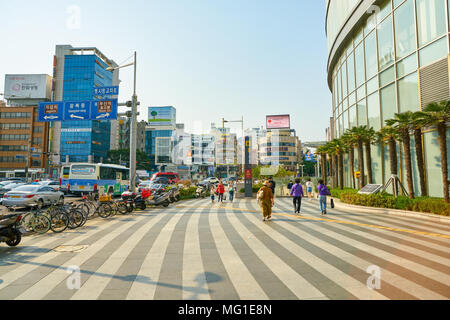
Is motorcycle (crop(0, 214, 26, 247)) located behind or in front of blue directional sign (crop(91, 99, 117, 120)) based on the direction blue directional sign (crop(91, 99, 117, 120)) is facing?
in front

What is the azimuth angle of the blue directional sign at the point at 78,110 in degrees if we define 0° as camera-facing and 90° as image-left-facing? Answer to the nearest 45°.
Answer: approximately 0°

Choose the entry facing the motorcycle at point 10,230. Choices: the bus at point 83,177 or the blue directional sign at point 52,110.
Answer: the blue directional sign

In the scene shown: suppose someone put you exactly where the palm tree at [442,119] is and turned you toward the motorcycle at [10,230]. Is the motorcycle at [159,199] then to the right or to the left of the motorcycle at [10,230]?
right

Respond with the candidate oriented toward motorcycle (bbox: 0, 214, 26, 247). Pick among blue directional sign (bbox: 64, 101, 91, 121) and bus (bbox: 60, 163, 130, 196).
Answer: the blue directional sign

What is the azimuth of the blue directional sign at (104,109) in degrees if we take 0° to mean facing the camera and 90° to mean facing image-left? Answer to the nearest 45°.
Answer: approximately 0°

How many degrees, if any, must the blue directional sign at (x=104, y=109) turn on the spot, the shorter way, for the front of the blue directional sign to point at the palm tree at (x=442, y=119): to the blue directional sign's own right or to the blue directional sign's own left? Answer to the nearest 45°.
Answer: approximately 45° to the blue directional sign's own left

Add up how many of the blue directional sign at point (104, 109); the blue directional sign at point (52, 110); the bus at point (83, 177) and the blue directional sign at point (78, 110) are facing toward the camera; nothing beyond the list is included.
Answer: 3

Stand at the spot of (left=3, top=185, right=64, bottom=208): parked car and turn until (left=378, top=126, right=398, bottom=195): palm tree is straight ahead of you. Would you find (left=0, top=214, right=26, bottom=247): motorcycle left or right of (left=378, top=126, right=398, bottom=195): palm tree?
right

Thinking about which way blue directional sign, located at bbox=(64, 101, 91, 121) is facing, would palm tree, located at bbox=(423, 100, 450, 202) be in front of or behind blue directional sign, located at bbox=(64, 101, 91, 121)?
in front

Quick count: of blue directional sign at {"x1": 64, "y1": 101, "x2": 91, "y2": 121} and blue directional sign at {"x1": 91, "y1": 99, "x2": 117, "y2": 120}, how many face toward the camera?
2
